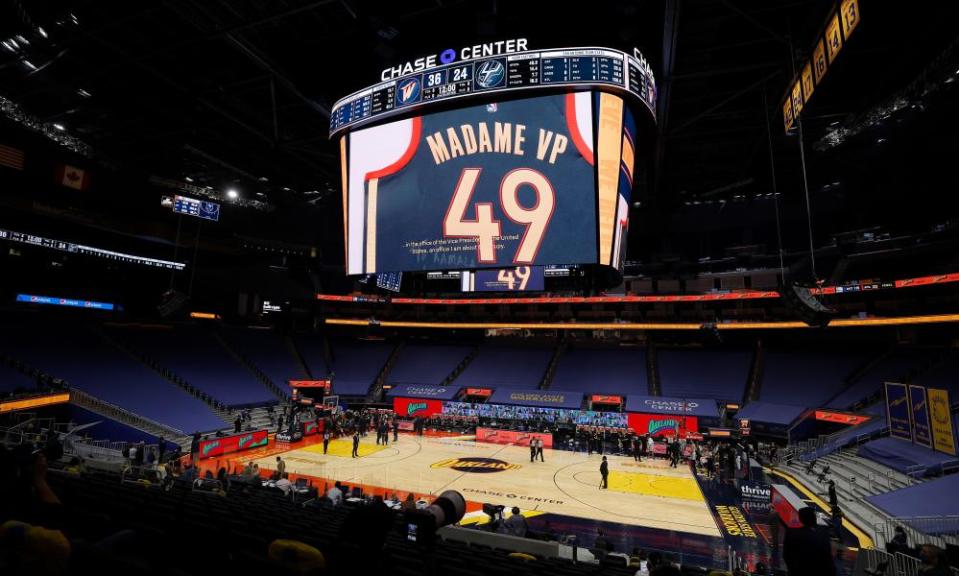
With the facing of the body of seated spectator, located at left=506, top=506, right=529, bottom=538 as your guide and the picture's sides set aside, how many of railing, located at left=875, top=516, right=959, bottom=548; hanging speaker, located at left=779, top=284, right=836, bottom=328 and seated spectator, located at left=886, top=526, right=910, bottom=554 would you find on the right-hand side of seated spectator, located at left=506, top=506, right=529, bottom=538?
3

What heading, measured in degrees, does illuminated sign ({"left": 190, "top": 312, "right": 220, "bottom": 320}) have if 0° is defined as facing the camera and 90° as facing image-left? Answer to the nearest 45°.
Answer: approximately 315°

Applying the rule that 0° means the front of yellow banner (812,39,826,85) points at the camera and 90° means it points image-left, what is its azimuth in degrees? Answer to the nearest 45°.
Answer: approximately 45°

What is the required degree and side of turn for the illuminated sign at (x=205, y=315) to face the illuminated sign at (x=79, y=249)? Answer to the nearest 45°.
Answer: approximately 90° to its right

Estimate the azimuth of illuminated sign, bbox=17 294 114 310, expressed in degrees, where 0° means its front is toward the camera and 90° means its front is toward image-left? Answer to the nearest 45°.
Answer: approximately 315°

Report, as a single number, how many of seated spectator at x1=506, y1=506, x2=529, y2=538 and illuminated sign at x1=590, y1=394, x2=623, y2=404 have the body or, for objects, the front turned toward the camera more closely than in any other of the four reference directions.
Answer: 1

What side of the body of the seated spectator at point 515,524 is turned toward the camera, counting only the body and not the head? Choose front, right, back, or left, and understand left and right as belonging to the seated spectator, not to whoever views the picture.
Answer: back

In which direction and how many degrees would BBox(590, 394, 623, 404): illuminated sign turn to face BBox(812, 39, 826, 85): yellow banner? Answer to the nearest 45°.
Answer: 0° — it already faces it

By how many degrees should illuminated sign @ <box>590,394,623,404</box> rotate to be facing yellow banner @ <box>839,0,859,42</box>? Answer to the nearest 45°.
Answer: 0° — it already faces it
